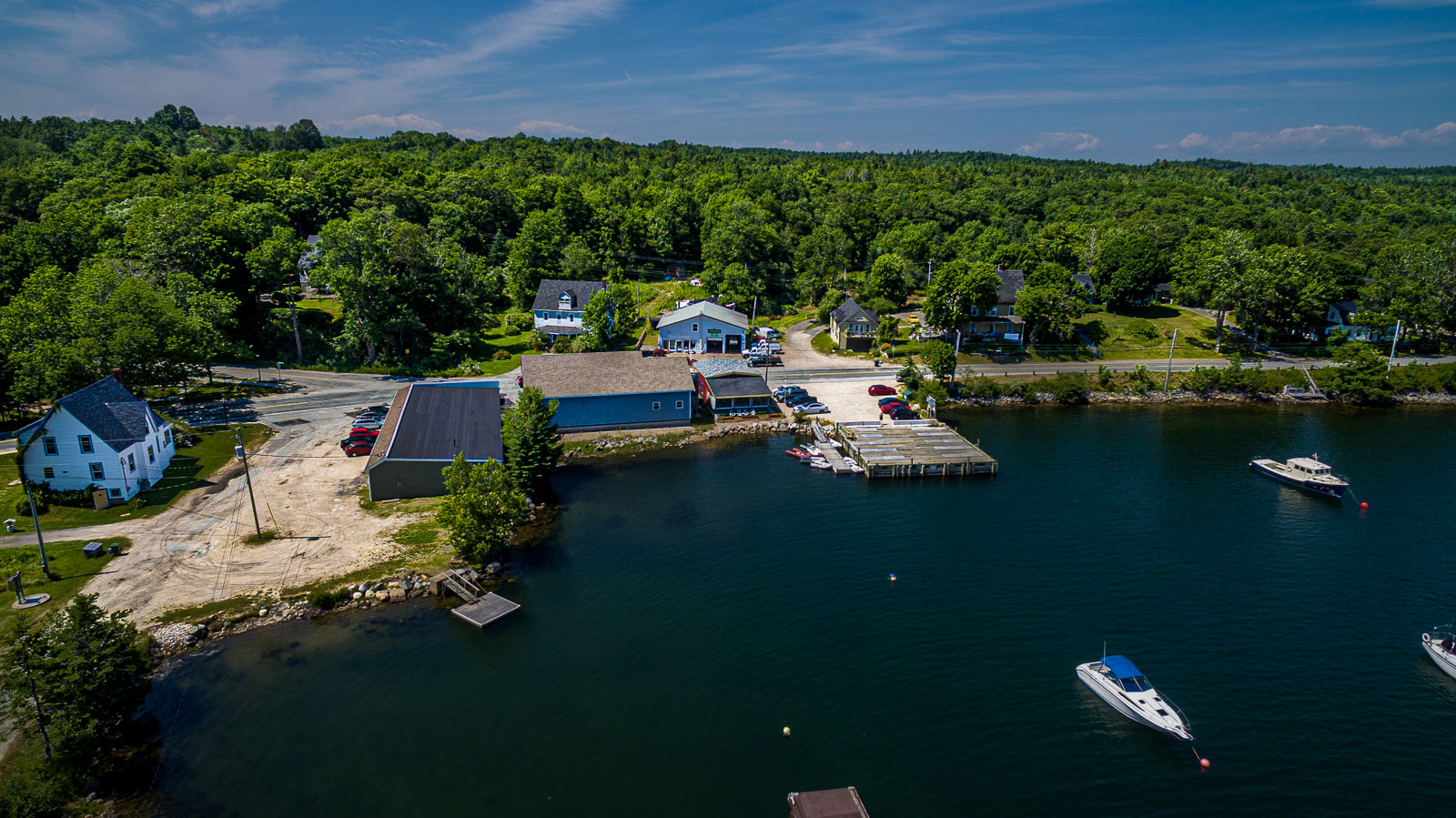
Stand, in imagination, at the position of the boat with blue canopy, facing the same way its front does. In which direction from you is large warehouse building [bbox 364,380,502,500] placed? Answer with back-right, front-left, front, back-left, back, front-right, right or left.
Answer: back-right

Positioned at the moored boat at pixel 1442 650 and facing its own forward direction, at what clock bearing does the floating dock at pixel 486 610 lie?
The floating dock is roughly at 3 o'clock from the moored boat.

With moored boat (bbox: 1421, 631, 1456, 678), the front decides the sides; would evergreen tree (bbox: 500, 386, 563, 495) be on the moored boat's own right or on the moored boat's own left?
on the moored boat's own right

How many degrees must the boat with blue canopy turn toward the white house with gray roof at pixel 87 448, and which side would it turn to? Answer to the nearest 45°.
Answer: approximately 135° to its right

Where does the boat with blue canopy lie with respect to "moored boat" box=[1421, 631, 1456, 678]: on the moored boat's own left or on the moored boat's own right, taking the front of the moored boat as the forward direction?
on the moored boat's own right

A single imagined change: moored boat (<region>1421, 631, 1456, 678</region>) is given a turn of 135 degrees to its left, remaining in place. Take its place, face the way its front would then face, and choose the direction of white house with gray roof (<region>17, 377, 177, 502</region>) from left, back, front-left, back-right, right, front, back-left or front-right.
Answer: back-left

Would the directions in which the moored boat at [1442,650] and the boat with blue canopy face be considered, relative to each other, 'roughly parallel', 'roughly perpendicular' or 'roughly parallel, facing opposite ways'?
roughly parallel

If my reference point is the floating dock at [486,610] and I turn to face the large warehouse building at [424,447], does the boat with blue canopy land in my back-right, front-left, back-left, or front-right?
back-right

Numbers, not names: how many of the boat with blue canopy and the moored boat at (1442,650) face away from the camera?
0

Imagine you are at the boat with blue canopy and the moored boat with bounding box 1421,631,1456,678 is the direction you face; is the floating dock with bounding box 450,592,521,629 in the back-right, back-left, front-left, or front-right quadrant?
back-left

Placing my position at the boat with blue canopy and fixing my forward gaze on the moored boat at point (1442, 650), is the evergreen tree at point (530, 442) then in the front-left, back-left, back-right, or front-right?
back-left

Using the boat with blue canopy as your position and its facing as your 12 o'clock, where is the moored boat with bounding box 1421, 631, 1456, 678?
The moored boat is roughly at 9 o'clock from the boat with blue canopy.

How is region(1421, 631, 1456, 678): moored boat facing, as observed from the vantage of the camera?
facing the viewer and to the right of the viewer
